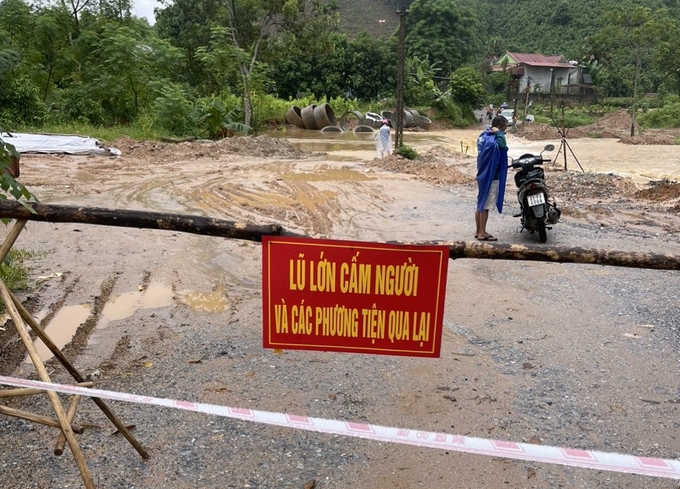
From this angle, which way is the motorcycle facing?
away from the camera

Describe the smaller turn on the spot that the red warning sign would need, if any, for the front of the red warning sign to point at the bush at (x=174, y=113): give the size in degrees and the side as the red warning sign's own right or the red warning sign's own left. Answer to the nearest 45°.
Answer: approximately 180°

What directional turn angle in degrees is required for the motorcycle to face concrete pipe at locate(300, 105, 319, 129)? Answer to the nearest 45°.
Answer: approximately 45° to its left

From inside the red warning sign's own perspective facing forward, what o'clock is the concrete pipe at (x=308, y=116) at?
The concrete pipe is roughly at 6 o'clock from the red warning sign.

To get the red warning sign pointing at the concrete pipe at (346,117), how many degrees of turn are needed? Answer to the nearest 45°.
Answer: approximately 180°

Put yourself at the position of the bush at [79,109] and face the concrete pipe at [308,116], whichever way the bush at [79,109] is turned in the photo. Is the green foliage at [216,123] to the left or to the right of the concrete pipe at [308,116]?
right

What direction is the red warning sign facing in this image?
toward the camera

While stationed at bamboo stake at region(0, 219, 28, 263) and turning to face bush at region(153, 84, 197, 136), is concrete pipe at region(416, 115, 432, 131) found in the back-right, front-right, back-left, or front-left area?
front-right

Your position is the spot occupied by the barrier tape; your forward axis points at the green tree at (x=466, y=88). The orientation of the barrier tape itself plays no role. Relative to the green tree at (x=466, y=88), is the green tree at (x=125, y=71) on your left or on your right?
left

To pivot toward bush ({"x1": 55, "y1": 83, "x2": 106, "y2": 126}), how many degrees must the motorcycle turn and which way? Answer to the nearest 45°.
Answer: approximately 45° to its left

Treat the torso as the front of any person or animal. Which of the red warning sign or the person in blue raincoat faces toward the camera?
the red warning sign

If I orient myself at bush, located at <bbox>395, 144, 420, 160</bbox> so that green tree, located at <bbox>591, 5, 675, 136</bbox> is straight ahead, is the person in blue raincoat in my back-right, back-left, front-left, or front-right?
back-right

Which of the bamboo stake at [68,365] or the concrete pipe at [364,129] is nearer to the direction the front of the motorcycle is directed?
the concrete pipe

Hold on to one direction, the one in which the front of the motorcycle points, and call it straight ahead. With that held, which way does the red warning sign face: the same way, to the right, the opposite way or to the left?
the opposite way

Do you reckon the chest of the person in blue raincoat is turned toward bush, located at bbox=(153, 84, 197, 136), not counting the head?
no

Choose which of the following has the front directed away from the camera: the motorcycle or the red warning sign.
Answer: the motorcycle

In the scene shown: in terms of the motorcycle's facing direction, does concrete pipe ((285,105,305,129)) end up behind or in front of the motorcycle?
in front
